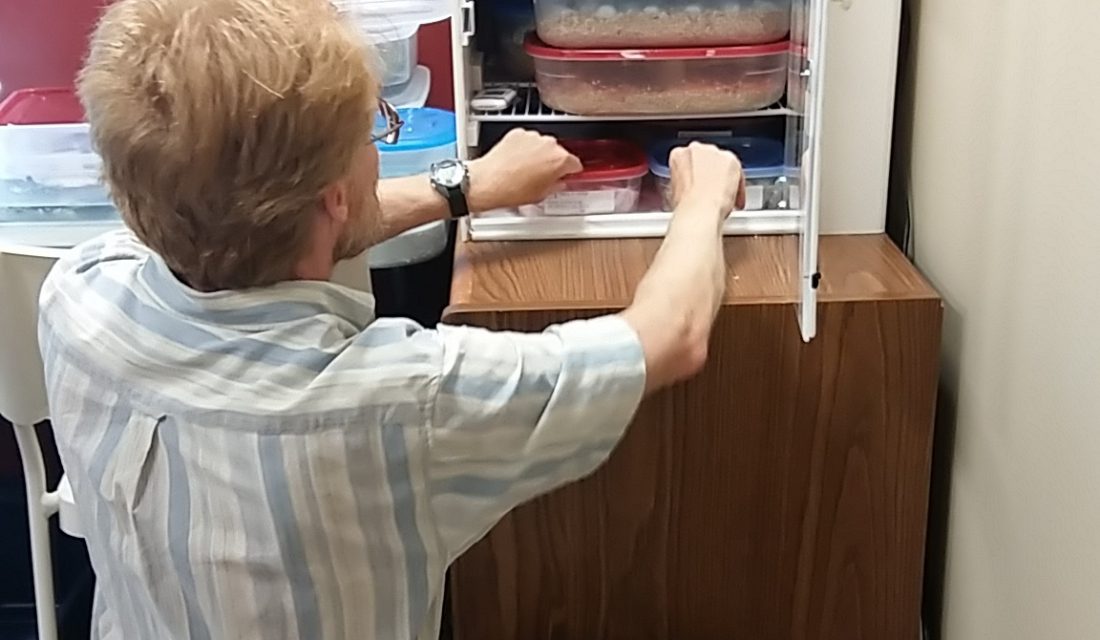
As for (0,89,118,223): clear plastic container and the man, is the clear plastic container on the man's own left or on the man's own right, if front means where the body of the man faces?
on the man's own left

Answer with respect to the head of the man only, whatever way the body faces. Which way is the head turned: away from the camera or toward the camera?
away from the camera

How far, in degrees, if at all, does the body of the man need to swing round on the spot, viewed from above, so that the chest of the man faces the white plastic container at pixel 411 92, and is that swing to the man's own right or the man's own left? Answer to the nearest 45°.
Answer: approximately 45° to the man's own left

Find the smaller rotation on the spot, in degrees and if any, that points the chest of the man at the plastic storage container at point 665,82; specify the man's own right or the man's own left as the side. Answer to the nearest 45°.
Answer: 0° — they already face it

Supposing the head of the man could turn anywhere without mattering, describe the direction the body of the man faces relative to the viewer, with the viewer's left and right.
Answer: facing away from the viewer and to the right of the viewer
